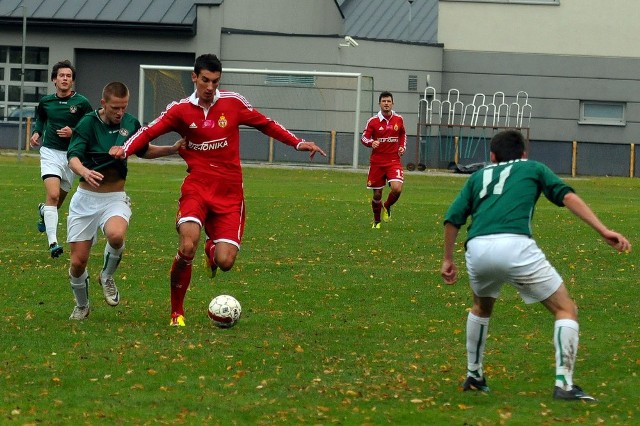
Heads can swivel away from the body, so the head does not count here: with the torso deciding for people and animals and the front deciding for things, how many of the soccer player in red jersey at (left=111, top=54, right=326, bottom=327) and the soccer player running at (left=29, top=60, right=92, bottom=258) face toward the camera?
2

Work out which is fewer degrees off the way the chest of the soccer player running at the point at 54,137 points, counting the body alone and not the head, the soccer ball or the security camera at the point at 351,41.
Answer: the soccer ball

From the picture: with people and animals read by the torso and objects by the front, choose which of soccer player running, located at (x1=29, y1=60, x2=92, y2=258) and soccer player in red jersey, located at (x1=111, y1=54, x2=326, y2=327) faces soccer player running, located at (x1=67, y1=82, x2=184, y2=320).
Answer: soccer player running, located at (x1=29, y1=60, x2=92, y2=258)

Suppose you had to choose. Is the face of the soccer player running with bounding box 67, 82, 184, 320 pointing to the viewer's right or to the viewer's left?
to the viewer's right

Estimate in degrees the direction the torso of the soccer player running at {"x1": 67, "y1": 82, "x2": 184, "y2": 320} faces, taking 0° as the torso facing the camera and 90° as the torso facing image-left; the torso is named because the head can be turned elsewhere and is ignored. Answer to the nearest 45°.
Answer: approximately 315°

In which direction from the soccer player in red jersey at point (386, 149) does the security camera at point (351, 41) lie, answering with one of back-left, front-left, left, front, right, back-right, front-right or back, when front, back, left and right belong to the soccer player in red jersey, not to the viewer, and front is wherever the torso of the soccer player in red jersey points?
back

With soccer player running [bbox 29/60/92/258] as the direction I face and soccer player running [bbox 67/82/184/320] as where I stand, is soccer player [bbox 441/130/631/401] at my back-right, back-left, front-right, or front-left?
back-right

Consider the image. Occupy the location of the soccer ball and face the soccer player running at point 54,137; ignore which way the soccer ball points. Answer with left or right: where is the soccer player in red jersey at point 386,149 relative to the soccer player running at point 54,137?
right
